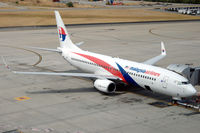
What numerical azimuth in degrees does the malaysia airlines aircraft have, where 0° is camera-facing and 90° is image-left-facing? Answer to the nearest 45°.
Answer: approximately 315°

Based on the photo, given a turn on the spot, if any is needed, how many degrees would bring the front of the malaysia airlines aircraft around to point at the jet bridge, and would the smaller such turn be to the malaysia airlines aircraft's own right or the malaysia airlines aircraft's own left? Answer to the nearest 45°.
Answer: approximately 45° to the malaysia airlines aircraft's own left
